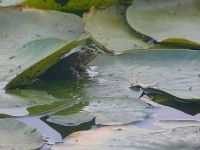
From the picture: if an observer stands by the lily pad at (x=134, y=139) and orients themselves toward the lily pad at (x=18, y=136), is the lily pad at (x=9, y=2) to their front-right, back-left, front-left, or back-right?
front-right

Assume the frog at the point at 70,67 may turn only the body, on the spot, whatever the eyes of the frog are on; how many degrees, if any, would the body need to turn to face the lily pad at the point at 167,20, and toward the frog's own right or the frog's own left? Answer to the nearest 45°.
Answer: approximately 45° to the frog's own left

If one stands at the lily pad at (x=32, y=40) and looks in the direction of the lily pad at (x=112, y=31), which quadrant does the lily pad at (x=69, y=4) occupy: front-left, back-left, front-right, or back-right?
front-left

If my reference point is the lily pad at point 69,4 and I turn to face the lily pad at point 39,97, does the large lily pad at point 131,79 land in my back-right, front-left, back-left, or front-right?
front-left

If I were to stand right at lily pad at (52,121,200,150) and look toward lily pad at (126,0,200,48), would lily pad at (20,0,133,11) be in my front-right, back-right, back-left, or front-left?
front-left

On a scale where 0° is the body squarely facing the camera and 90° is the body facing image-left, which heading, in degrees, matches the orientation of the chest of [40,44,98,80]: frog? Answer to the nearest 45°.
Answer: approximately 270°
